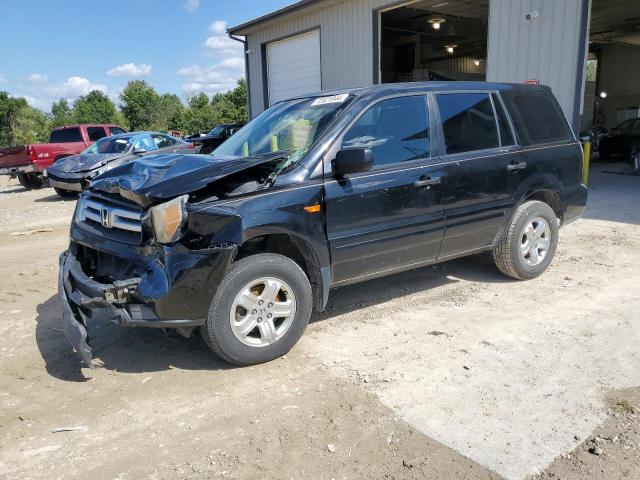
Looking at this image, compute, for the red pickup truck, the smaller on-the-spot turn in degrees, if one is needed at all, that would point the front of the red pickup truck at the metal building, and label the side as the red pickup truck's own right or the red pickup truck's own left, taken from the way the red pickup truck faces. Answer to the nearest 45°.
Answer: approximately 90° to the red pickup truck's own right

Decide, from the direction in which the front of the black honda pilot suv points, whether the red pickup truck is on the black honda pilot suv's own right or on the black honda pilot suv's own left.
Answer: on the black honda pilot suv's own right

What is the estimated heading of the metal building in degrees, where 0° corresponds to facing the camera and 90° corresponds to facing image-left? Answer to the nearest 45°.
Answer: approximately 45°

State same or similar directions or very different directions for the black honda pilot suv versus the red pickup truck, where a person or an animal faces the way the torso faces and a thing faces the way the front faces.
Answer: very different directions

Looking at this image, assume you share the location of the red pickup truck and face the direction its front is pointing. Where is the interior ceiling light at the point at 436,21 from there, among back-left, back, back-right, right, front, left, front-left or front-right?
front-right

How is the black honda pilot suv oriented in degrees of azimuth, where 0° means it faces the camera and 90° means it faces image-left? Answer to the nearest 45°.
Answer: approximately 45°

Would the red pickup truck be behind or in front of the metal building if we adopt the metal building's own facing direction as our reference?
in front

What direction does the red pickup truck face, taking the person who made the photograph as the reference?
facing away from the viewer and to the right of the viewer
